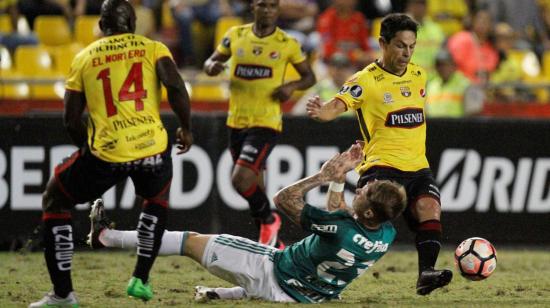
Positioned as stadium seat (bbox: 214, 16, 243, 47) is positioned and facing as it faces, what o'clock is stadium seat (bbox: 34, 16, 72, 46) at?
stadium seat (bbox: 34, 16, 72, 46) is roughly at 3 o'clock from stadium seat (bbox: 214, 16, 243, 47).

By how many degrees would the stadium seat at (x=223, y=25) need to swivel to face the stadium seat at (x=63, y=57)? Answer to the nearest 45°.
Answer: approximately 90° to its right

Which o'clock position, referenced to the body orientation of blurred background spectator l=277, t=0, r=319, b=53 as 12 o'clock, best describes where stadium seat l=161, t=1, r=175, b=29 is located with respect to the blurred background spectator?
The stadium seat is roughly at 3 o'clock from the blurred background spectator.

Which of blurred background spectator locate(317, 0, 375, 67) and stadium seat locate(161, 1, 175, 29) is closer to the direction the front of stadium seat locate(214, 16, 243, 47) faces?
the blurred background spectator

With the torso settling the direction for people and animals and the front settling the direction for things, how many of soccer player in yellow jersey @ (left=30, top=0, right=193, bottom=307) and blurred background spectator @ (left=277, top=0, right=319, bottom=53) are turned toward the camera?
1

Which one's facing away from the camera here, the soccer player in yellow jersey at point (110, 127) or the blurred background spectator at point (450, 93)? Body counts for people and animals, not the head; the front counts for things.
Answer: the soccer player in yellow jersey

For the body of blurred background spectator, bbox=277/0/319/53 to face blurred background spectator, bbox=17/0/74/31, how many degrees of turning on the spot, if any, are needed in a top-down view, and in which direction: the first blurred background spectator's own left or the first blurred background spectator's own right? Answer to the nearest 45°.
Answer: approximately 90° to the first blurred background spectator's own right

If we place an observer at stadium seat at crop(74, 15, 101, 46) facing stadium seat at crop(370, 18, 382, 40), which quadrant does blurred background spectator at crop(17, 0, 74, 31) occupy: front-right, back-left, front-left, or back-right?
back-left

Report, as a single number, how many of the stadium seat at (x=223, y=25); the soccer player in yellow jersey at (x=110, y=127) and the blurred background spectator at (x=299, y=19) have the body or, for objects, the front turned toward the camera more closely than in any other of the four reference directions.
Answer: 2
